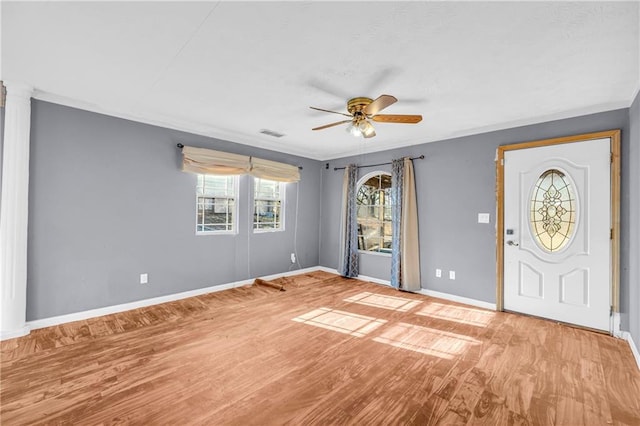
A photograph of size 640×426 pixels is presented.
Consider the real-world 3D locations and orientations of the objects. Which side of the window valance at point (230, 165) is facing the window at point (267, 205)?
left

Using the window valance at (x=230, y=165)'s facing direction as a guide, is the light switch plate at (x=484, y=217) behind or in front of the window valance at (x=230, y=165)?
in front

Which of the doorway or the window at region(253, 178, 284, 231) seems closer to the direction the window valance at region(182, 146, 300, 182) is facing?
the doorway

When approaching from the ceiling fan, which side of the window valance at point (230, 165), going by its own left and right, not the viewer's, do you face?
front

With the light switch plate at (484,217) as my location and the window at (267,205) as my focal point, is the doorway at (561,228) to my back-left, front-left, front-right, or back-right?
back-left

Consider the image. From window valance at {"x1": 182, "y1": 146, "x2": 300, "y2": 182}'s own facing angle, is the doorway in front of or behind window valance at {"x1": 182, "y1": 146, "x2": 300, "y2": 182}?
in front

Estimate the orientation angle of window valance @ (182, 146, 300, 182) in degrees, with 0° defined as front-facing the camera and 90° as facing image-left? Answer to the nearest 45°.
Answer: approximately 315°
